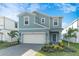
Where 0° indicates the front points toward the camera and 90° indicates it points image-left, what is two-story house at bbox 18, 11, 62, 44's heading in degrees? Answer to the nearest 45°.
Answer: approximately 0°

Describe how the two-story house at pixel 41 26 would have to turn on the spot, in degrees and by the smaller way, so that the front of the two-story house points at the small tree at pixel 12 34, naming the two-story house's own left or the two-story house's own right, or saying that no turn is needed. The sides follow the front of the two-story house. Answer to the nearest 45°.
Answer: approximately 90° to the two-story house's own right

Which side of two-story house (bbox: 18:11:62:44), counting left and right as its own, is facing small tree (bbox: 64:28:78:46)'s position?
left

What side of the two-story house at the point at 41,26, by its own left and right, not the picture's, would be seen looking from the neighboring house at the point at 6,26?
right
